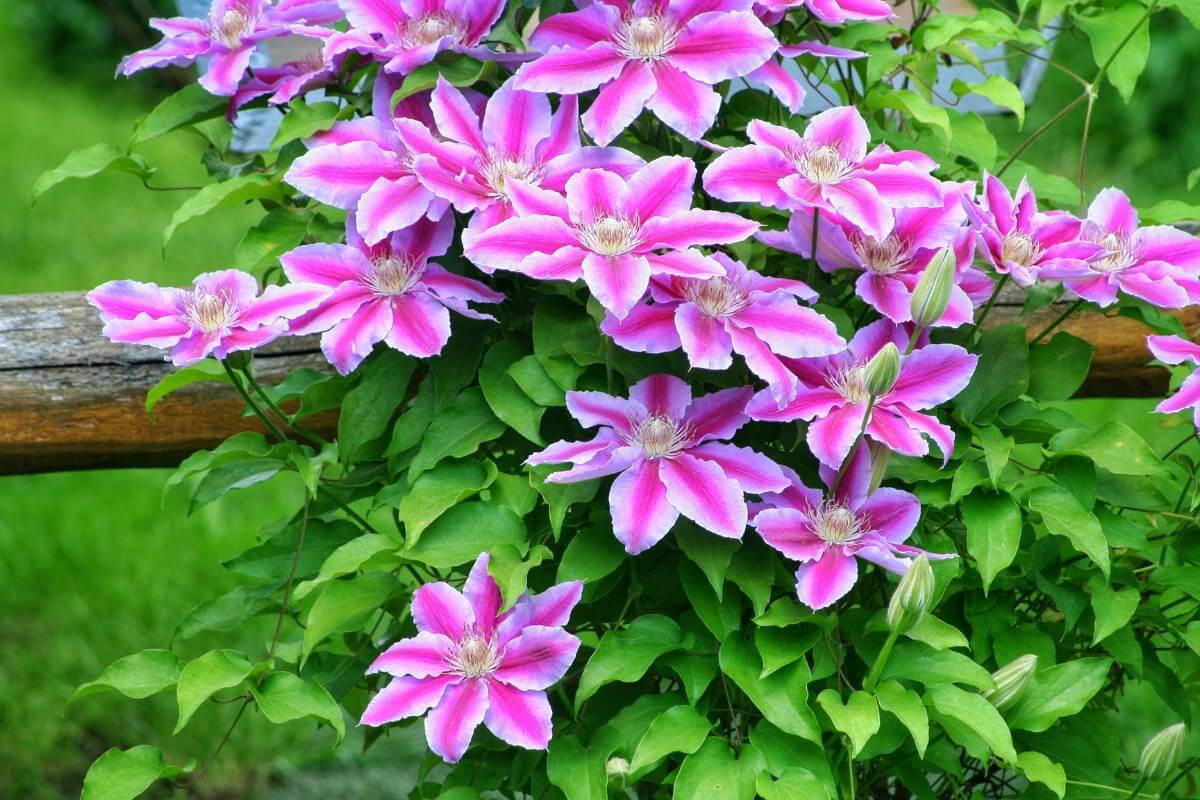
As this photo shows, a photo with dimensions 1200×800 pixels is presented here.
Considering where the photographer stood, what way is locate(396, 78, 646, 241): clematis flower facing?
facing the viewer

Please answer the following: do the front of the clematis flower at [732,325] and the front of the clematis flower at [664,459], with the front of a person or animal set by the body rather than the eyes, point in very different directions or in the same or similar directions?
same or similar directions

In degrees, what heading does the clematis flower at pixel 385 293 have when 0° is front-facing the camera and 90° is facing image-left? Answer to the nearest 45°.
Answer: approximately 0°

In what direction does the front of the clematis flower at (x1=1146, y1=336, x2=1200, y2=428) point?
toward the camera

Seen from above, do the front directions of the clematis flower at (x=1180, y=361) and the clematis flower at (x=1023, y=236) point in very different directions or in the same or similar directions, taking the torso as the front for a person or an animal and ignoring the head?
same or similar directions

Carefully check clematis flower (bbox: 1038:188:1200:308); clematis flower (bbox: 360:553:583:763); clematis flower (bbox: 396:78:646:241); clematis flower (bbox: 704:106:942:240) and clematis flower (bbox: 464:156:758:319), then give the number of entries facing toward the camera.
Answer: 5

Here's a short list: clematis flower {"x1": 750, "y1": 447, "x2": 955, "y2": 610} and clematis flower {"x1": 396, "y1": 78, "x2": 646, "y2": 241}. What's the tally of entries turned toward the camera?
2

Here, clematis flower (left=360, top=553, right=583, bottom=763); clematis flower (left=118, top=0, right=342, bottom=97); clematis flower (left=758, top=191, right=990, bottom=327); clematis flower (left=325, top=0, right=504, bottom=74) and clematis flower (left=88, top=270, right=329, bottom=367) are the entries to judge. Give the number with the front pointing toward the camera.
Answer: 5

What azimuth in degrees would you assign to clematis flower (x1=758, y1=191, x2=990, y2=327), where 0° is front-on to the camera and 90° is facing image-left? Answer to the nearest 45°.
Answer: approximately 0°

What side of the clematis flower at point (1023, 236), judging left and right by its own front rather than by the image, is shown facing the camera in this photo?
front
